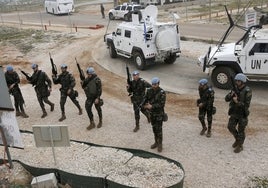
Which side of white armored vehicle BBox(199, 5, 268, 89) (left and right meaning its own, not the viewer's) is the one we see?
left

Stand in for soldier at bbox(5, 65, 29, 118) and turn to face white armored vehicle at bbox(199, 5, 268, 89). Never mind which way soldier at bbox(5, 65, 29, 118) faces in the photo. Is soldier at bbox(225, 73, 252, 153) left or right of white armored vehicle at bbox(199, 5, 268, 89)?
right

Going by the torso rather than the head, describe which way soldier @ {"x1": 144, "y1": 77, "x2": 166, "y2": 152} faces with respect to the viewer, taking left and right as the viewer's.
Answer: facing the viewer and to the left of the viewer

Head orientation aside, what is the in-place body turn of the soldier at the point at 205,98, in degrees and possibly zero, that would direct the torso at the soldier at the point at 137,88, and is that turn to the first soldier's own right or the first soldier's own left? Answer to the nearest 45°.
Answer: approximately 45° to the first soldier's own right

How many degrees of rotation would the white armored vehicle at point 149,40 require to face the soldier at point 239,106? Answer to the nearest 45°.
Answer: approximately 135° to its left

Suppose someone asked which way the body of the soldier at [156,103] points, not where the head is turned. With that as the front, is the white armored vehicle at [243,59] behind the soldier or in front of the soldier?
behind
